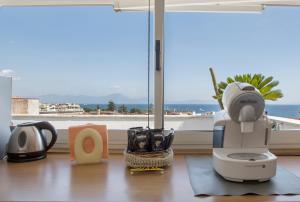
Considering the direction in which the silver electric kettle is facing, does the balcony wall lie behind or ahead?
behind

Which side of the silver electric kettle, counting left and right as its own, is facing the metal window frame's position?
back

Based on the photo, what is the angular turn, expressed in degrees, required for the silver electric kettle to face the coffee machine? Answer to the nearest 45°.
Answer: approximately 135° to its left

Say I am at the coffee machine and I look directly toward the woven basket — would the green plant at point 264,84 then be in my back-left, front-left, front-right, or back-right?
back-right

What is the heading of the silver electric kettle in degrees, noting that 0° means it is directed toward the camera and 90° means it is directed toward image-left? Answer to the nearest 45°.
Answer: approximately 90°

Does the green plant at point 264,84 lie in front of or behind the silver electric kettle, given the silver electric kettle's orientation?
behind
